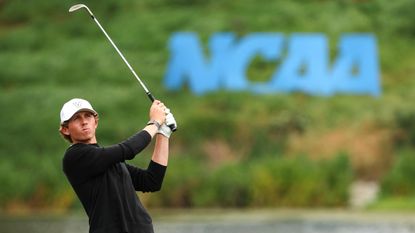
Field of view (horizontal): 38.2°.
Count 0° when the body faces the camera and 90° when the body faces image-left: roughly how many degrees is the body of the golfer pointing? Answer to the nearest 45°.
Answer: approximately 315°
